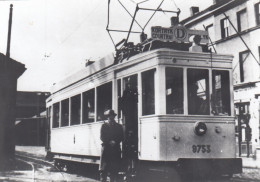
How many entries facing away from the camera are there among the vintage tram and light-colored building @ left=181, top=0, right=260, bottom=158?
0

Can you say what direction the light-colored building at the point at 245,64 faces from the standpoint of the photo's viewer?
facing the viewer and to the left of the viewer

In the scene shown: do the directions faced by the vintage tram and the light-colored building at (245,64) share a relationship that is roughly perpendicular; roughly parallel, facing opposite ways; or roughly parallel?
roughly perpendicular

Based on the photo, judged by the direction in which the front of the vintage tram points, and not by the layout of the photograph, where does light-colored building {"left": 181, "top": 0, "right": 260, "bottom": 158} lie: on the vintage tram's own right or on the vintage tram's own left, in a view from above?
on the vintage tram's own left

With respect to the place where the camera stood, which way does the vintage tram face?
facing the viewer and to the right of the viewer

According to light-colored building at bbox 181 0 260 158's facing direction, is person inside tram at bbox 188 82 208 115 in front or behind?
in front
